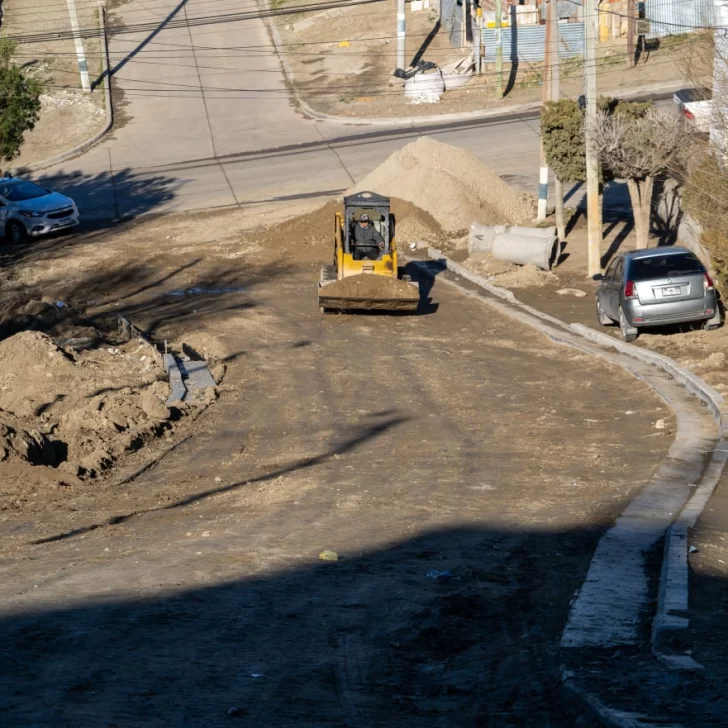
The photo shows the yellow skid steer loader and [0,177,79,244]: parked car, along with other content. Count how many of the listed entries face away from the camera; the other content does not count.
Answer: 0

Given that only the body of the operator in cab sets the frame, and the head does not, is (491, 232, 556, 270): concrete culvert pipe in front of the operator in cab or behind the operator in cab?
behind

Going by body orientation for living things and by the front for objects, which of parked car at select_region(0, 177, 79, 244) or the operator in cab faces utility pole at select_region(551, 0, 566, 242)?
the parked car

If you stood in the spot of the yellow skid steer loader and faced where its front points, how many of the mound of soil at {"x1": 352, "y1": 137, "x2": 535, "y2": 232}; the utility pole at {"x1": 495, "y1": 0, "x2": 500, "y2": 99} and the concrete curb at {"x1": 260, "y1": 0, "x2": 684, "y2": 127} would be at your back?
3

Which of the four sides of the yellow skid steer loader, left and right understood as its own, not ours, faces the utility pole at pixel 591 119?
left

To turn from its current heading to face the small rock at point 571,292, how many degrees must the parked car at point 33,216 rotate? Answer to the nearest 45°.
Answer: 0° — it already faces it

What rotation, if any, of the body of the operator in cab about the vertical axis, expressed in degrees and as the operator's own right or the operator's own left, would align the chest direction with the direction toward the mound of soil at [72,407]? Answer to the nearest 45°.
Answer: approximately 45° to the operator's own right

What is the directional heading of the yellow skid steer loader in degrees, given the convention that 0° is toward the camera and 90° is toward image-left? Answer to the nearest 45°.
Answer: approximately 0°

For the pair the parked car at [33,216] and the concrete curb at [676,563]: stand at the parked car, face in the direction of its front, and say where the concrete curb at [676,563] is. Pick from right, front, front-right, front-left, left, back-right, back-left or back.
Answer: front-right

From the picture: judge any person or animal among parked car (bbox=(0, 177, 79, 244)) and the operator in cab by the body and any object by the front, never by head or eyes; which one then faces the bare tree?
the parked car

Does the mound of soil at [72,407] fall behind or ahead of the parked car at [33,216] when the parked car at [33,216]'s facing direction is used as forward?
ahead

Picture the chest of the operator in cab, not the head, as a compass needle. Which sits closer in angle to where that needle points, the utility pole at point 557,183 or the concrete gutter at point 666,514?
the concrete gutter

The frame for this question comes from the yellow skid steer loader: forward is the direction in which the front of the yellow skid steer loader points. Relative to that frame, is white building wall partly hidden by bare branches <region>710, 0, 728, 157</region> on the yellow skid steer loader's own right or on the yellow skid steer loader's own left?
on the yellow skid steer loader's own left

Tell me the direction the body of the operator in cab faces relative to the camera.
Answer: toward the camera

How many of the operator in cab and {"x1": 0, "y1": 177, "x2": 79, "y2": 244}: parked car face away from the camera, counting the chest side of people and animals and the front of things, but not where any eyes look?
0

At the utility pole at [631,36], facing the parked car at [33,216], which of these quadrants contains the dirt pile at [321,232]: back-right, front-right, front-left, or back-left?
front-left

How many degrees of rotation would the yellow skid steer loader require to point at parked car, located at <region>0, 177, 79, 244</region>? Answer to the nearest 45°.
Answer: approximately 135° to its right

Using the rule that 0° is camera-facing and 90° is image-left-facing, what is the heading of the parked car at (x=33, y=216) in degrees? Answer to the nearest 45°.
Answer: approximately 315°
